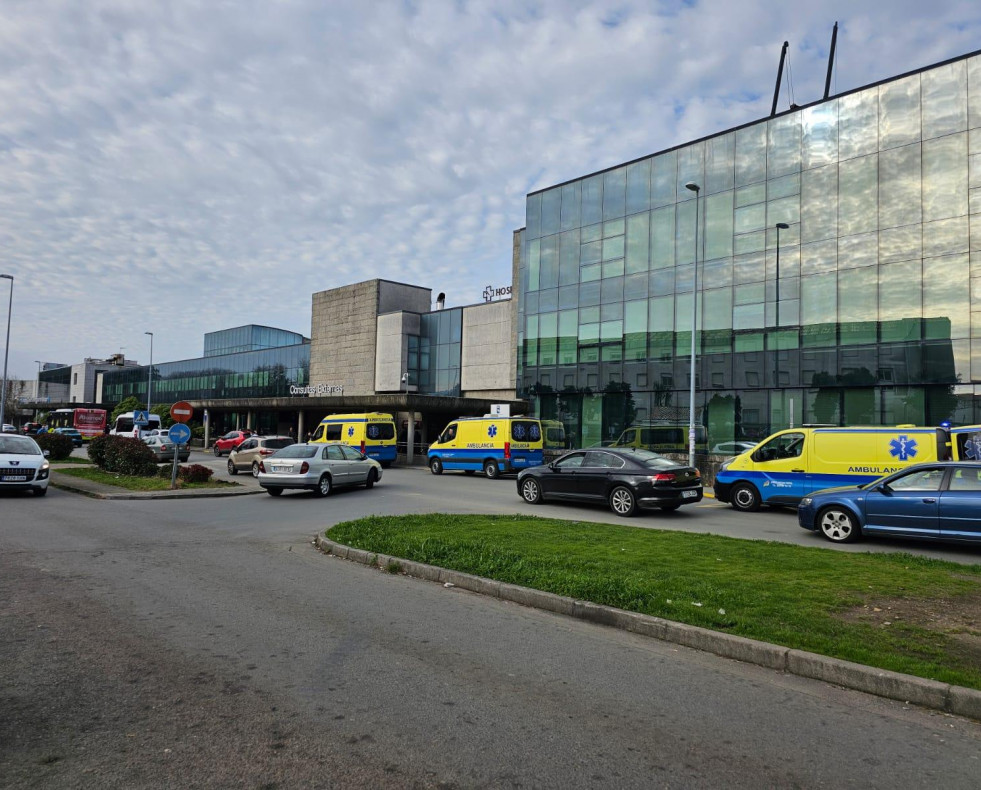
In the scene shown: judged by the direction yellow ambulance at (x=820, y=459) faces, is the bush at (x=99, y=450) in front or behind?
in front

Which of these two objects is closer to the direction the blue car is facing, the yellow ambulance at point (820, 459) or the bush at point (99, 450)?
the bush

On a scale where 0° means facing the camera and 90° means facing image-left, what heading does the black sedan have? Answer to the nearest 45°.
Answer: approximately 135°

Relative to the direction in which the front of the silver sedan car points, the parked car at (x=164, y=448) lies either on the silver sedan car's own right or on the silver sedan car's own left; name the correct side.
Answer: on the silver sedan car's own left

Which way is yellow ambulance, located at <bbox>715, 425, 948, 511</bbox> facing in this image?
to the viewer's left

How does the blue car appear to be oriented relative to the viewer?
to the viewer's left

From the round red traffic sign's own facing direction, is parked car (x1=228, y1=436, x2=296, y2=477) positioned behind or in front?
behind

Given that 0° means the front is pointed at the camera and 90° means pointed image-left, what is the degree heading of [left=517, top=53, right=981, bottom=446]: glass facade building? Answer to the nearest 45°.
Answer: approximately 45°

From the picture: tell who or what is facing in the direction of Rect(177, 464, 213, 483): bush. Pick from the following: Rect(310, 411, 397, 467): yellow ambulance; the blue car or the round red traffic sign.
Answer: the blue car

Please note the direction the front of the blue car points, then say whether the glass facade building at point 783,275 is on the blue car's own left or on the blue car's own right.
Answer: on the blue car's own right

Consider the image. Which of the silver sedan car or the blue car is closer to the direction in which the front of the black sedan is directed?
the silver sedan car

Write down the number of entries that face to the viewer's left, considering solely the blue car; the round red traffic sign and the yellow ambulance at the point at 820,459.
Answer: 2

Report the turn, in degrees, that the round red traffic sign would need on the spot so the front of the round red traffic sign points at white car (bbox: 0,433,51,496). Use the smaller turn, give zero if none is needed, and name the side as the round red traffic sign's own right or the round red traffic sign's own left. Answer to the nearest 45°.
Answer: approximately 90° to the round red traffic sign's own right

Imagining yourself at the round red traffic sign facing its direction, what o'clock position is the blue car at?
The blue car is roughly at 11 o'clock from the round red traffic sign.
